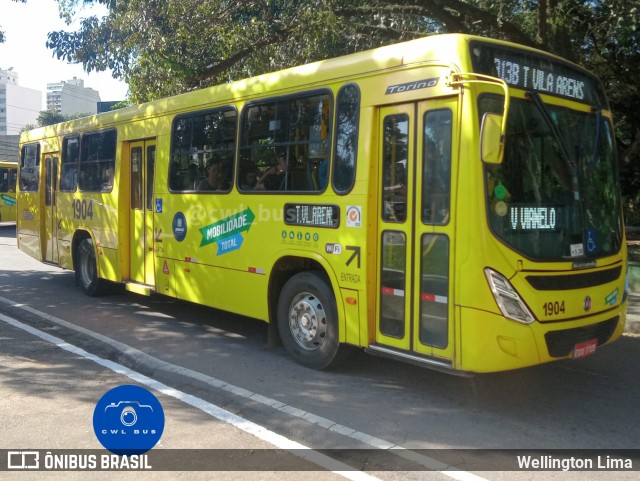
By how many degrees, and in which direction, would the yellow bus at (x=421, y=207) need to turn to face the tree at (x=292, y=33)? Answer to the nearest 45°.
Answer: approximately 135° to its left

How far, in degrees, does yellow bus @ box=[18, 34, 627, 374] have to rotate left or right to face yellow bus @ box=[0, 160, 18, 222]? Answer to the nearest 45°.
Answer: approximately 180°

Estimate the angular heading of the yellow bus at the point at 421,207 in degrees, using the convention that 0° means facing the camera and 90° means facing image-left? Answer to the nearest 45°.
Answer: approximately 315°
